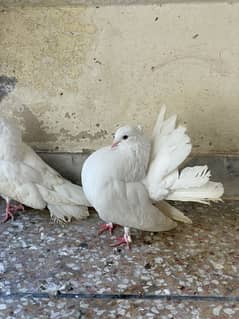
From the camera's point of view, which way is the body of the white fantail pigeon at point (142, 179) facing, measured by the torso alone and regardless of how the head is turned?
to the viewer's left

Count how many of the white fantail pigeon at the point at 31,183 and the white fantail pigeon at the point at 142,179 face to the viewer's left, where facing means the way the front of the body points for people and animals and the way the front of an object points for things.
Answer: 2

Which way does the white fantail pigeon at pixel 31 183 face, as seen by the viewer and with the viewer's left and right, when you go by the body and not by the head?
facing to the left of the viewer
